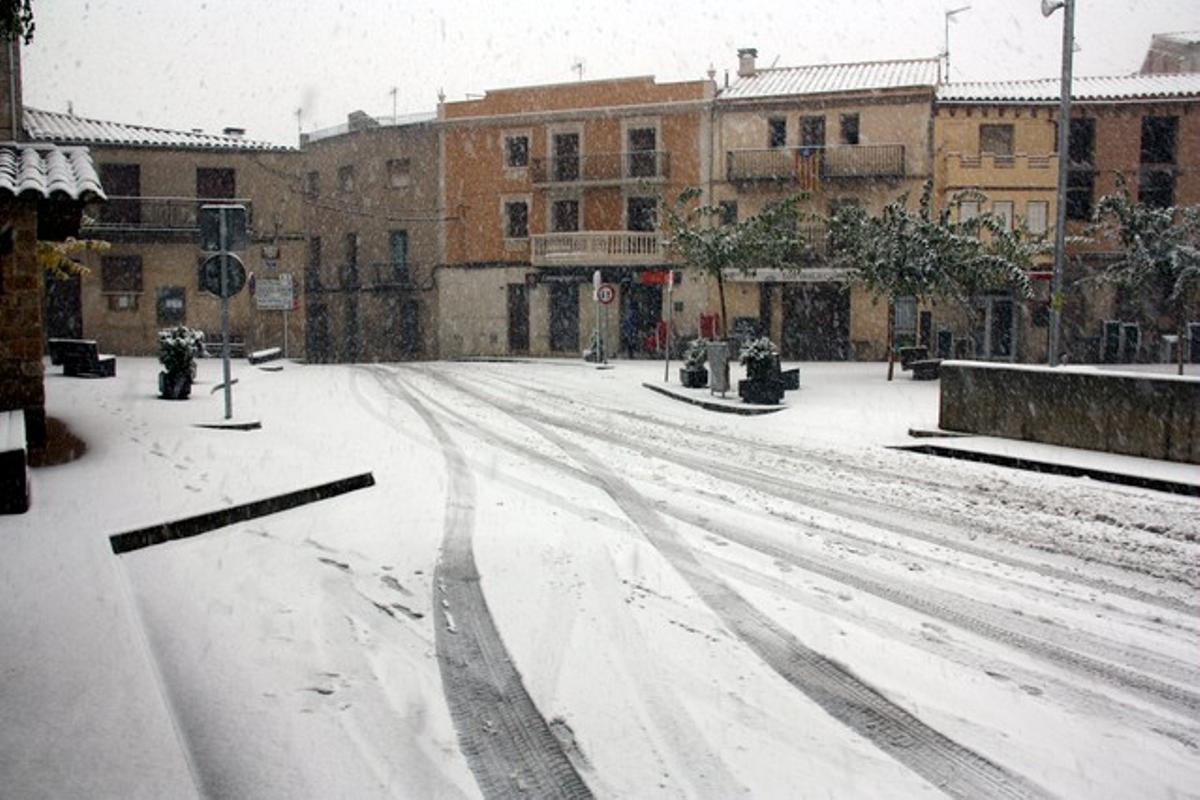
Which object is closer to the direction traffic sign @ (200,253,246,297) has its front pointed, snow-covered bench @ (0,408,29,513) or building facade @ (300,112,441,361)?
the building facade

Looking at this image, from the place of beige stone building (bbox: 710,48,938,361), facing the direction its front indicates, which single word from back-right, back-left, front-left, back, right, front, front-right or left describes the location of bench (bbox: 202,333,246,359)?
right

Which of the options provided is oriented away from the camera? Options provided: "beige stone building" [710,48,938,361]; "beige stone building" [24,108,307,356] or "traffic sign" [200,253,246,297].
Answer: the traffic sign

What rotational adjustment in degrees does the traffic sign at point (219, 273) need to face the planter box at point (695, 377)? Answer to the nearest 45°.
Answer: approximately 45° to its right

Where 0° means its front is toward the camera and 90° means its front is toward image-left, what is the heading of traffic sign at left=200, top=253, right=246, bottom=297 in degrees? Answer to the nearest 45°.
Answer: approximately 180°

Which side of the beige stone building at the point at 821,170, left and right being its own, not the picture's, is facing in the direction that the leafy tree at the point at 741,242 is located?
front

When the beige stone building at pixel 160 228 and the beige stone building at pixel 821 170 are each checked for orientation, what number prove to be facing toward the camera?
2

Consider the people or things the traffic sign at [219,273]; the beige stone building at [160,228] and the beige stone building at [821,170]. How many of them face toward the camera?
2

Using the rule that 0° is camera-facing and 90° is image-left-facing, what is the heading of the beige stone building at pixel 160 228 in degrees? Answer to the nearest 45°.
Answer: approximately 0°

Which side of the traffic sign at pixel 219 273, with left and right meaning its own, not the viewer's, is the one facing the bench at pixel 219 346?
front

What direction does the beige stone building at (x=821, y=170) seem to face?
toward the camera

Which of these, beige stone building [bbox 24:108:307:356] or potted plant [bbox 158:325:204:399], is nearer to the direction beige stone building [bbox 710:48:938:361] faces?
the potted plant

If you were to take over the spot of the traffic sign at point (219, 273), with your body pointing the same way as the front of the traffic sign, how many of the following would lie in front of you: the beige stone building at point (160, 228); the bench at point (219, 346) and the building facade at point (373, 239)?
3
